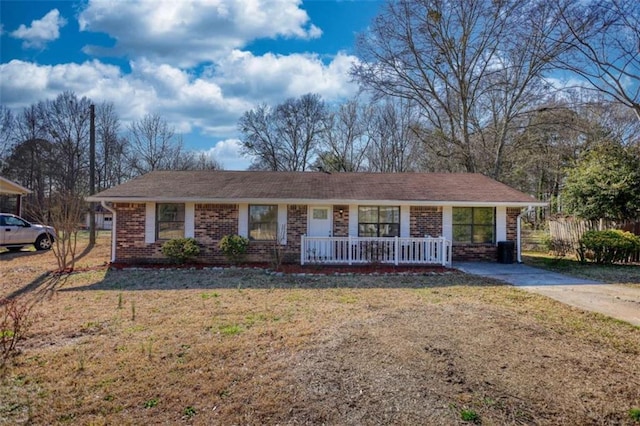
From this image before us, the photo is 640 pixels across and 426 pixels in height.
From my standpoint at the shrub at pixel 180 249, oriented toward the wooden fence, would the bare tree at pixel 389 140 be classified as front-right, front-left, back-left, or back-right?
front-left

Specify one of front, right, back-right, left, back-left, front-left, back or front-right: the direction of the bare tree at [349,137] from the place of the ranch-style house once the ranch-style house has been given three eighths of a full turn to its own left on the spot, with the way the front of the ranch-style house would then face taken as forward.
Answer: front-left

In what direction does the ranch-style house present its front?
toward the camera

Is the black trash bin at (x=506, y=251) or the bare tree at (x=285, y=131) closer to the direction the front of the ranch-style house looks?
the black trash bin

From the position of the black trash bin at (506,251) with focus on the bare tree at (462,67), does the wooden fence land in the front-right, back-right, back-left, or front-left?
front-right

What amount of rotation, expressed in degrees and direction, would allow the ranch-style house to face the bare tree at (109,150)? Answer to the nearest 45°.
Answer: approximately 135° to its right

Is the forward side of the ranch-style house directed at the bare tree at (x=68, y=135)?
no

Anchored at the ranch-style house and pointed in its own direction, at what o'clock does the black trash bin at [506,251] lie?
The black trash bin is roughly at 9 o'clock from the ranch-style house.

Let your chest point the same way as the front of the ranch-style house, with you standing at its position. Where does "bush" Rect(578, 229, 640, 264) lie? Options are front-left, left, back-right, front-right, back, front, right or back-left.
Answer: left

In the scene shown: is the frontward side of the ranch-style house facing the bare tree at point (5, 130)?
no

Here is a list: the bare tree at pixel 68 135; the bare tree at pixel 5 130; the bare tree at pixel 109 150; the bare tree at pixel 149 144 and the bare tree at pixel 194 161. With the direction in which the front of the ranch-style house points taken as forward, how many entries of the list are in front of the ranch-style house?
0

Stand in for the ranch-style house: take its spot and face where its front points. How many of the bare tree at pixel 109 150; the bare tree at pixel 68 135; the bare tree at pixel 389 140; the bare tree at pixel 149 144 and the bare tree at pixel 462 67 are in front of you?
0

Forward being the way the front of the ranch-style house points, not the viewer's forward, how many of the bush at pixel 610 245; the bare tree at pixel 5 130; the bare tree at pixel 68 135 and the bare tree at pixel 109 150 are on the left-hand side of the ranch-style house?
1
